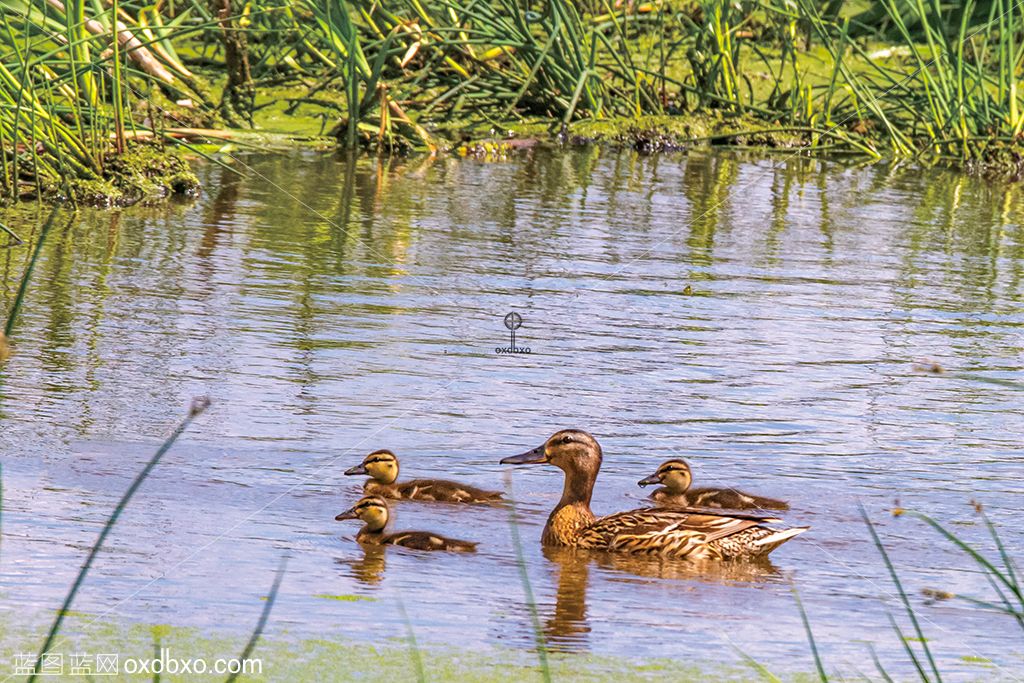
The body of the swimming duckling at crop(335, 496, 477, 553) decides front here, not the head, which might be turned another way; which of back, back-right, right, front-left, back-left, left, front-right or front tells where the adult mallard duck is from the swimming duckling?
back

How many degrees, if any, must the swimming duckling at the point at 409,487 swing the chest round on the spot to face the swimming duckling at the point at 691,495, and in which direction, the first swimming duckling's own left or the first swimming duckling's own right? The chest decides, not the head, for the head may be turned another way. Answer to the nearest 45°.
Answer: approximately 180°

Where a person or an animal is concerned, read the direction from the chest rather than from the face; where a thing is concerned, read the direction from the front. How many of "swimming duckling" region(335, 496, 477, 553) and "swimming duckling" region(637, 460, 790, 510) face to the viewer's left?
2

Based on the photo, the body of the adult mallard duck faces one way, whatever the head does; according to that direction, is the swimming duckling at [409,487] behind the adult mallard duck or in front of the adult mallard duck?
in front

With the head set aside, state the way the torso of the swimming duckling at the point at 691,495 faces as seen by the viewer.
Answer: to the viewer's left

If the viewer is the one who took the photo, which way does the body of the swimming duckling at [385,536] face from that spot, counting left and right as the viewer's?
facing to the left of the viewer

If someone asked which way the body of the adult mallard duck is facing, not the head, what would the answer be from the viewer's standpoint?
to the viewer's left

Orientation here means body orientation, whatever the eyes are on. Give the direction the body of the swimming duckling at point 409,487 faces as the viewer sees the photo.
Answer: to the viewer's left

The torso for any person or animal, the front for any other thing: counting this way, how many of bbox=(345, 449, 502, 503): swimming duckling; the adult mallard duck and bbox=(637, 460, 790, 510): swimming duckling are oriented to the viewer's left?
3
